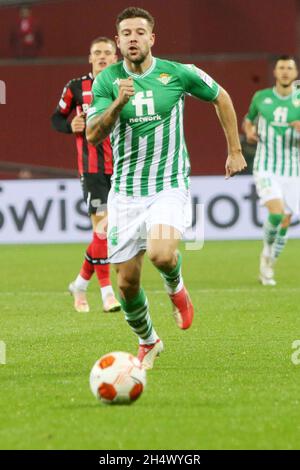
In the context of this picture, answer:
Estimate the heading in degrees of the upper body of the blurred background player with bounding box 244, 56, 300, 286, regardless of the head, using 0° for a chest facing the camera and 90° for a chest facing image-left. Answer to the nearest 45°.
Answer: approximately 0°

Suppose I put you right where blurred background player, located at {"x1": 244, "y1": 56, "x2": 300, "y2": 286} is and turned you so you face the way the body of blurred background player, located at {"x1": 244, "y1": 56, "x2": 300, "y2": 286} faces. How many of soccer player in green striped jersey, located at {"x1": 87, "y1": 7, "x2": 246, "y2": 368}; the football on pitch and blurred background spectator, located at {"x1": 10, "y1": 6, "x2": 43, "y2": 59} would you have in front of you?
2

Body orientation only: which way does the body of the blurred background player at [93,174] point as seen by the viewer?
toward the camera

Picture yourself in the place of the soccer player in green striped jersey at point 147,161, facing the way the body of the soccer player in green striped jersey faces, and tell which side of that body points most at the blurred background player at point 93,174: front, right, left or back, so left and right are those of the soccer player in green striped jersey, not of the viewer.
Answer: back

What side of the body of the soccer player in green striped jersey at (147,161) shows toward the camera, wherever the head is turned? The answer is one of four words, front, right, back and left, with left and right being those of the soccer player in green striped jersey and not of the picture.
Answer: front

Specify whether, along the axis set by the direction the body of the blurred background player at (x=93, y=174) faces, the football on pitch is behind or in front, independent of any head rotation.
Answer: in front

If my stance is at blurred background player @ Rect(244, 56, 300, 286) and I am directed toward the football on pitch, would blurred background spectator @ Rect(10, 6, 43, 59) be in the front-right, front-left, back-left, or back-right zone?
back-right

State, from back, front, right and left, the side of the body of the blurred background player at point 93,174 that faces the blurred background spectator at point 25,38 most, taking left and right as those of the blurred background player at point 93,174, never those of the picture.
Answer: back

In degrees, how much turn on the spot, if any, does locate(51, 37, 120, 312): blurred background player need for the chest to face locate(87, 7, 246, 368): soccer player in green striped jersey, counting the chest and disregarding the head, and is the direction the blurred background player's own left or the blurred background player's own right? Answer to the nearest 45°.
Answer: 0° — they already face them

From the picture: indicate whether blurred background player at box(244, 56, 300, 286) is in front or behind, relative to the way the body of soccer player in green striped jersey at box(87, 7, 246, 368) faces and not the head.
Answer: behind

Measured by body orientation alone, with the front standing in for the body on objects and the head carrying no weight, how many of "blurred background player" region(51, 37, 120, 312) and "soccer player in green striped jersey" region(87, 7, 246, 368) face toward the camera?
2
